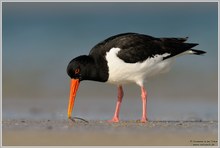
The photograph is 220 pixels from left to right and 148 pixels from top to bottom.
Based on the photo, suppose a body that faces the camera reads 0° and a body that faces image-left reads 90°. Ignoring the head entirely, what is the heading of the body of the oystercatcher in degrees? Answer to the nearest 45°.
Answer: approximately 90°
